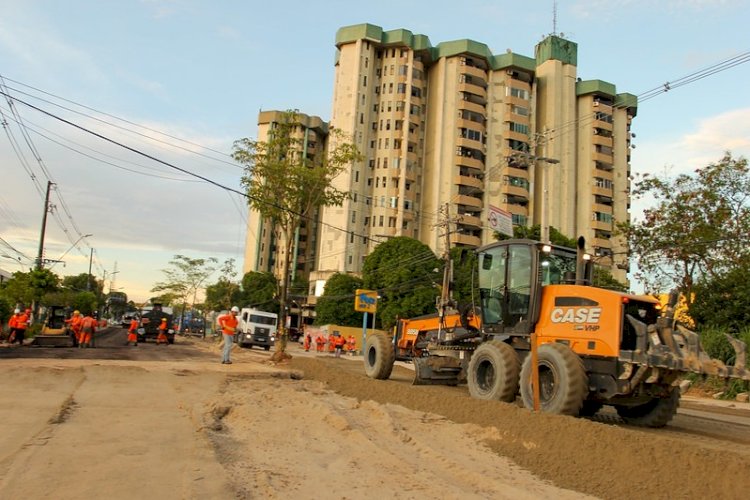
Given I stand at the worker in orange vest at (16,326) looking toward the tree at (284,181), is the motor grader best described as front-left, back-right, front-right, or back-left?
front-right

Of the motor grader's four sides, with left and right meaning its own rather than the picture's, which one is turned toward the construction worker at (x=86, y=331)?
front

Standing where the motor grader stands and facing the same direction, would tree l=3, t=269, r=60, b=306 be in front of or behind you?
in front

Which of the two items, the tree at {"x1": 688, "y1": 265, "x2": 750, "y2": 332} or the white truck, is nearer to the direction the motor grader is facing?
the white truck

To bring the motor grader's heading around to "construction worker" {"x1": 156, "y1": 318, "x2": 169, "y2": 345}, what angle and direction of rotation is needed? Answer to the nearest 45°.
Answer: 0° — it already faces them

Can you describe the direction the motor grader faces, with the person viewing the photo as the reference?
facing away from the viewer and to the left of the viewer

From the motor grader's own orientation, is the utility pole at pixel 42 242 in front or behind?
in front

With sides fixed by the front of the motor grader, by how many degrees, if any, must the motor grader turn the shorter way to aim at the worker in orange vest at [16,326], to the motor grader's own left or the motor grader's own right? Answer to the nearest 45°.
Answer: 0° — it already faces them

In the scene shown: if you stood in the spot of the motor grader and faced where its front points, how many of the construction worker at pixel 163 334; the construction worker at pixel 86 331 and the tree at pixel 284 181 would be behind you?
0

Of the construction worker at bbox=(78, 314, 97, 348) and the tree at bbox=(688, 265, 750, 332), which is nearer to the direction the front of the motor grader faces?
the construction worker

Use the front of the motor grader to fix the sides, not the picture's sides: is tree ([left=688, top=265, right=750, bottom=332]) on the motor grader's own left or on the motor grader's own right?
on the motor grader's own right

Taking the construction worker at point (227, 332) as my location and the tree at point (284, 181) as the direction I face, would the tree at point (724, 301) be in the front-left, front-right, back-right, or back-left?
front-right

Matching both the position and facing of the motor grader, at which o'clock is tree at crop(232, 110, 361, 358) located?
The tree is roughly at 12 o'clock from the motor grader.

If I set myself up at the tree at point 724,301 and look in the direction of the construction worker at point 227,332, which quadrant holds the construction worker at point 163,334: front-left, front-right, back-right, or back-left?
front-right
